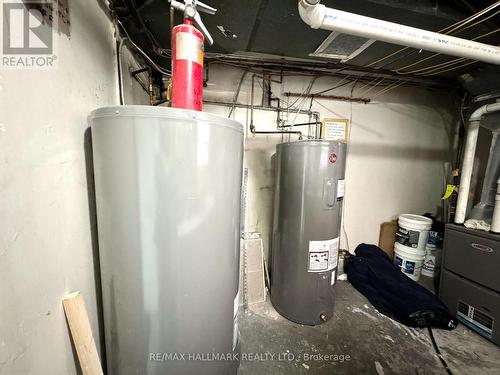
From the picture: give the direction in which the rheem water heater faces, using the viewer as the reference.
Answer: facing the viewer and to the right of the viewer

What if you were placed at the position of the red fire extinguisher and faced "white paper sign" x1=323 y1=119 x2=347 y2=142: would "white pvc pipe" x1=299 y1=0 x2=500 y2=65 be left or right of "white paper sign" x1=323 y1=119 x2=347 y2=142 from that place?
right

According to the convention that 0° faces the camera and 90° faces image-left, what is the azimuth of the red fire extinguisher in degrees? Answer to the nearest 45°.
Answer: approximately 0°

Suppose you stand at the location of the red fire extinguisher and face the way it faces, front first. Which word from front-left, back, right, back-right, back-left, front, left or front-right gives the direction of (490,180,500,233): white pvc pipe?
left

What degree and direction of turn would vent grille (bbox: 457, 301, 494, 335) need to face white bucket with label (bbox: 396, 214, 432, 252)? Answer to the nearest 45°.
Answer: approximately 90° to its right

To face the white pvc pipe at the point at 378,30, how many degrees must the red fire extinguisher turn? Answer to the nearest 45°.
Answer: approximately 90° to its left

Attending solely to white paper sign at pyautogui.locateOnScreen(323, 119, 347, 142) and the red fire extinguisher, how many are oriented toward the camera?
2

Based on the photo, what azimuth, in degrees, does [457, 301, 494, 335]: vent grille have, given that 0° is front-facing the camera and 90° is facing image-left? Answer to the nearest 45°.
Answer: approximately 45°

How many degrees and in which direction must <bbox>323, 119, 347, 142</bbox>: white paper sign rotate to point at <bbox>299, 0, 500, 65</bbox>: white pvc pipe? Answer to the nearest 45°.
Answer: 0° — it already faces it

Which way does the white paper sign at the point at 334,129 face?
toward the camera

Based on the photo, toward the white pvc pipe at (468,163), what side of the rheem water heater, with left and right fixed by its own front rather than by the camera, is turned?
left
